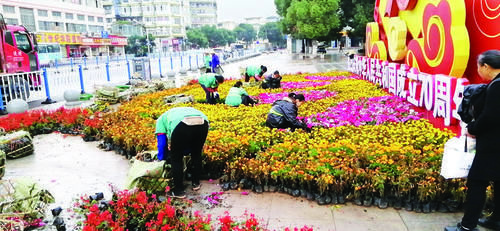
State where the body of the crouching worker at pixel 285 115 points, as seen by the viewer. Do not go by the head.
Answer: to the viewer's right

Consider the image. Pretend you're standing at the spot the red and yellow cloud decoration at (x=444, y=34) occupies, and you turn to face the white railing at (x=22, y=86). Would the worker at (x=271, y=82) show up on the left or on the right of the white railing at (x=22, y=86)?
right

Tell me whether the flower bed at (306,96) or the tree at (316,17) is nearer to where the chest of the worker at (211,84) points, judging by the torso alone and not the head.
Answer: the flower bed

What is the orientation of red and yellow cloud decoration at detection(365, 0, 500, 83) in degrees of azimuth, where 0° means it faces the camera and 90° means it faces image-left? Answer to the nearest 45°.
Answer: approximately 45°

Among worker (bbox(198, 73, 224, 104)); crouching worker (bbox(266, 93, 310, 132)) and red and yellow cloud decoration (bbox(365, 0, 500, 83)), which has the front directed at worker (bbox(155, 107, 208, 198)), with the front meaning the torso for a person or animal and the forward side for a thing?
the red and yellow cloud decoration

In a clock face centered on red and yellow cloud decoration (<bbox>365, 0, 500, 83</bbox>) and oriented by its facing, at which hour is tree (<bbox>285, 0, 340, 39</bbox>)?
The tree is roughly at 4 o'clock from the red and yellow cloud decoration.

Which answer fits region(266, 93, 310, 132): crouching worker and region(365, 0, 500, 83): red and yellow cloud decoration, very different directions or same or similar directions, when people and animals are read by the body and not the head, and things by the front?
very different directions

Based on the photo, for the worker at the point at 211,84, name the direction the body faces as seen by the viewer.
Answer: to the viewer's right

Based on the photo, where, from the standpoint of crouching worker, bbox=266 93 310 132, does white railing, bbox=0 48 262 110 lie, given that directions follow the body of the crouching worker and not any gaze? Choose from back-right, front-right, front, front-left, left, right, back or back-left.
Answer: back-left

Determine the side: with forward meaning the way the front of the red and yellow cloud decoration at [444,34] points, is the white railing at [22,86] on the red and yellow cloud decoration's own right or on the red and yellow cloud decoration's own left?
on the red and yellow cloud decoration's own right

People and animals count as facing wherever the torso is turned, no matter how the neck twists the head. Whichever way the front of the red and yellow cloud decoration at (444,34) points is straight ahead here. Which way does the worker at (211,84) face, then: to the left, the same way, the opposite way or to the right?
the opposite way
